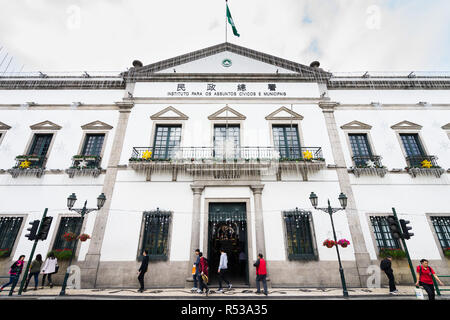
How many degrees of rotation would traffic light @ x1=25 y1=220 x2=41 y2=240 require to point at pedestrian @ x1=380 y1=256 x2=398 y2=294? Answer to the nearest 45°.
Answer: approximately 135° to its left

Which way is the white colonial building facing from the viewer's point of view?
toward the camera

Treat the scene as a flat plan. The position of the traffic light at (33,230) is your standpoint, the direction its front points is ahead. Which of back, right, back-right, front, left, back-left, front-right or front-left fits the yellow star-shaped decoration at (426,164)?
back-left

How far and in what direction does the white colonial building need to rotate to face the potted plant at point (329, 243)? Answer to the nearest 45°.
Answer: approximately 90° to its left

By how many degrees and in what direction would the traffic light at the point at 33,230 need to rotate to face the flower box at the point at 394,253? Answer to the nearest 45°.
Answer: approximately 135° to its left

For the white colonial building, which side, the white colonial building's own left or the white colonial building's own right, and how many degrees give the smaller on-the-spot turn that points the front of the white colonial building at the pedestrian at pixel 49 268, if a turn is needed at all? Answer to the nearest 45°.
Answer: approximately 90° to the white colonial building's own right

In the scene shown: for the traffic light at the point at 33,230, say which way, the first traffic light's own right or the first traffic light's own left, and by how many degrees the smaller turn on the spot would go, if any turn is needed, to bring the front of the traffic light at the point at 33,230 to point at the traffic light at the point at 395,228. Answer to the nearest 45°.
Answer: approximately 135° to the first traffic light's own left
